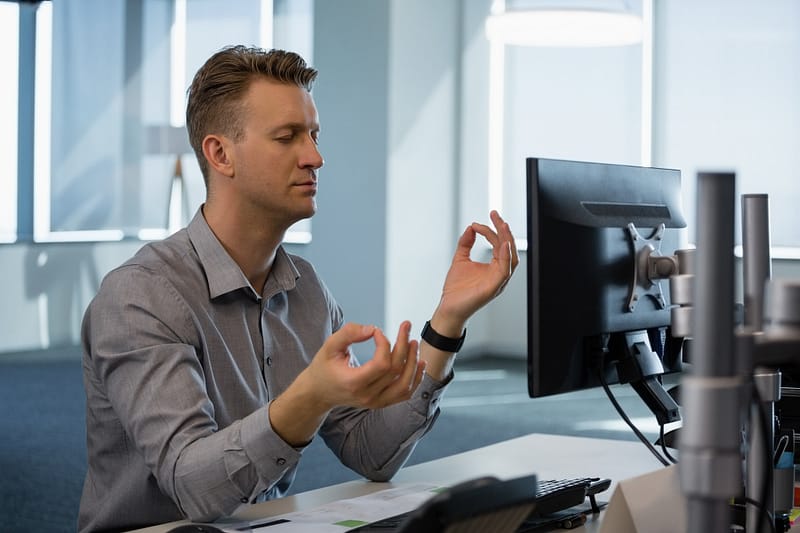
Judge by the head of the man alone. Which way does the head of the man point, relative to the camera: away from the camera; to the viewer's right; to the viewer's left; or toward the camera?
to the viewer's right

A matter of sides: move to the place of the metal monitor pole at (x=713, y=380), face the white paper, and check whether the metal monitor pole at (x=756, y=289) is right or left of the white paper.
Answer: right

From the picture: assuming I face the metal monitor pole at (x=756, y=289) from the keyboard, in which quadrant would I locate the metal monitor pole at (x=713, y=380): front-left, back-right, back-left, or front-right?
front-right

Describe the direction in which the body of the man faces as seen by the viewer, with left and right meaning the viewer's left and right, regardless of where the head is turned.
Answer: facing the viewer and to the right of the viewer

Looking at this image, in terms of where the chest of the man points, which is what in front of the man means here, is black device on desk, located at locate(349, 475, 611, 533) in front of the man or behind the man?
in front

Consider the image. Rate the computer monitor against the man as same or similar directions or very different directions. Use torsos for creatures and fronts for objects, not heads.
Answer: very different directions

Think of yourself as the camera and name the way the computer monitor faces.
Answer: facing away from the viewer and to the left of the viewer
